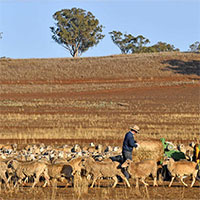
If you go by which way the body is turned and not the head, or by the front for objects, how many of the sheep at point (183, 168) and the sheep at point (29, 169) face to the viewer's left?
2

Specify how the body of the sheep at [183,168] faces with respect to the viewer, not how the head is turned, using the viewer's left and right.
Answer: facing to the left of the viewer

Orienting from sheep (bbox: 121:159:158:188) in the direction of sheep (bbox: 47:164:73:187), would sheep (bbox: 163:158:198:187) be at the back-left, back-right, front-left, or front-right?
back-right

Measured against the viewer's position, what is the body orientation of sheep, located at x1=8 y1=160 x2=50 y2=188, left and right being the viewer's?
facing to the left of the viewer

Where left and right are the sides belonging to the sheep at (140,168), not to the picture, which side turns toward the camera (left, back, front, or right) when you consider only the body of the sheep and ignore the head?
left

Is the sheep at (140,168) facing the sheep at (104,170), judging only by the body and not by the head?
yes

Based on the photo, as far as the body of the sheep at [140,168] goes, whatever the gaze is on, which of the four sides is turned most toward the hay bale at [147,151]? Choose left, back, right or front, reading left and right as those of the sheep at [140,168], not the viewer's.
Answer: right

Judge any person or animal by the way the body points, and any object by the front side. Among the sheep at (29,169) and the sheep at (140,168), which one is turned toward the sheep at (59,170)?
the sheep at (140,168)

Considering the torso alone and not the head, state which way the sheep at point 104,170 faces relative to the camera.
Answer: to the viewer's left
